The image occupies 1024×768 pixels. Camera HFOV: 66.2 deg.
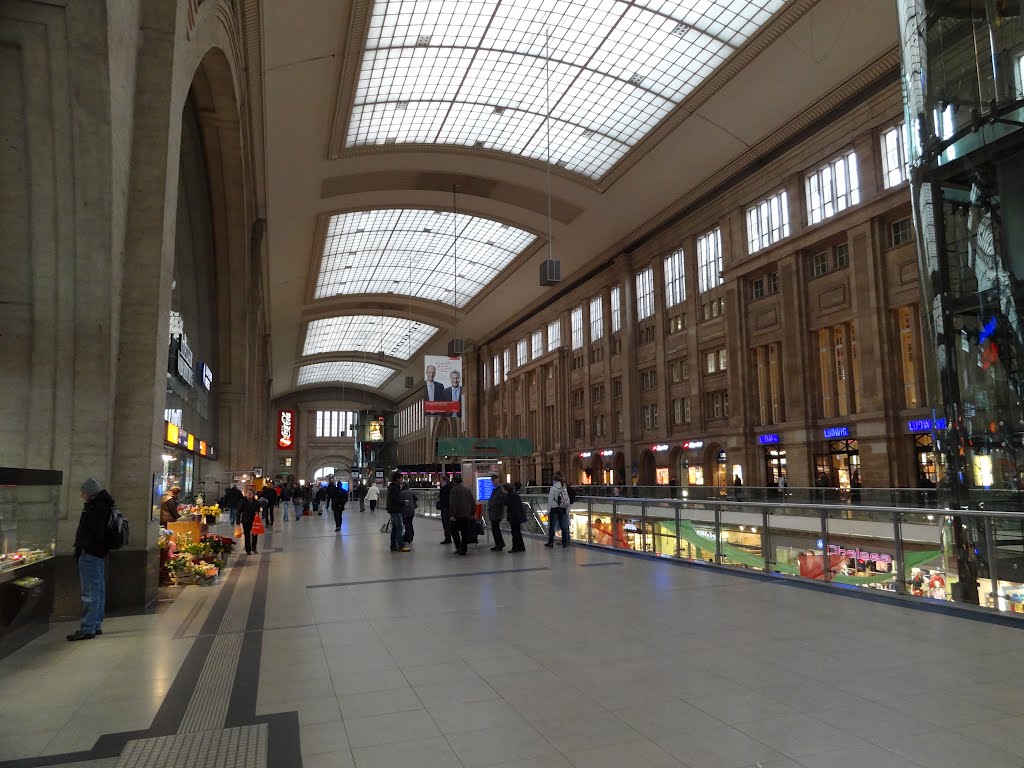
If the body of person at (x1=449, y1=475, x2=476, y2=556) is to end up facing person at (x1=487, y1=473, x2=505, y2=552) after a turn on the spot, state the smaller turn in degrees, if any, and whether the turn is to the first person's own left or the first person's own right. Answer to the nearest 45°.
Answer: approximately 90° to the first person's own right

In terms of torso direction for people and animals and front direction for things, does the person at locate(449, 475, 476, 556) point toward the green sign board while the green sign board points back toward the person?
yes

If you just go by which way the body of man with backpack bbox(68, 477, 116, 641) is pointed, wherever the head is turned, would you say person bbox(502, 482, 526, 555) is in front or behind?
behind

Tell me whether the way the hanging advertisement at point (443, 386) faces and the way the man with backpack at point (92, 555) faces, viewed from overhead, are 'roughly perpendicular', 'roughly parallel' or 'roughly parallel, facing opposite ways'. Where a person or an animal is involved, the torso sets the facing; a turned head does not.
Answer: roughly perpendicular

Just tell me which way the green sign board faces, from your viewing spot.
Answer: facing the viewer

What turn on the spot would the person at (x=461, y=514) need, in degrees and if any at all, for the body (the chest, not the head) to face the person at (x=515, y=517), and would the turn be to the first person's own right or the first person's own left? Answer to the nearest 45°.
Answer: approximately 90° to the first person's own right

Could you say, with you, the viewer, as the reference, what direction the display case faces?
facing the viewer and to the right of the viewer

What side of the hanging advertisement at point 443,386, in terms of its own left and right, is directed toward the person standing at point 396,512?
front

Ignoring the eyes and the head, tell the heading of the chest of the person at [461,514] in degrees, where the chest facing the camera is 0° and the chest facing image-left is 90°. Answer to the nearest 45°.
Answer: approximately 180°

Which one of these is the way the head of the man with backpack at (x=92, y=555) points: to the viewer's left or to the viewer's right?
to the viewer's left

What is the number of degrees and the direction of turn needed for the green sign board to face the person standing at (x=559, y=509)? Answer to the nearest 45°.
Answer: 0° — it already faces them

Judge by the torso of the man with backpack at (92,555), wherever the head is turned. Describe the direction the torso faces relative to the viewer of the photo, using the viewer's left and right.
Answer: facing to the left of the viewer

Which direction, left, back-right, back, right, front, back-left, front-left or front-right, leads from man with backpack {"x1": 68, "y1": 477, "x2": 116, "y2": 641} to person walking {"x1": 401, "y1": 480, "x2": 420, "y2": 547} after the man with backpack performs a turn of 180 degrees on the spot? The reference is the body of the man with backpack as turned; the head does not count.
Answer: front-left

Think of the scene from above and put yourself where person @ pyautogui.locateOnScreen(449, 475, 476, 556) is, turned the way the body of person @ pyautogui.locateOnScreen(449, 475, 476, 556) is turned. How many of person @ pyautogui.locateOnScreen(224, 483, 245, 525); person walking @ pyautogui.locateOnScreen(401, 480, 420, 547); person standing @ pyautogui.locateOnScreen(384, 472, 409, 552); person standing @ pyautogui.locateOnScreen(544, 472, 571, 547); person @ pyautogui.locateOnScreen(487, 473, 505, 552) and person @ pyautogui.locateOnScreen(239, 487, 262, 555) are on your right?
2

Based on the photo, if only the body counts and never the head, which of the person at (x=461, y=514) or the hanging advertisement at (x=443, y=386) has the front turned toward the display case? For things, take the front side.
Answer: the hanging advertisement

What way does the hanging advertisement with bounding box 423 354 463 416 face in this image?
toward the camera

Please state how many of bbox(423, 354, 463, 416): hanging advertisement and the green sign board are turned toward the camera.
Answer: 2
